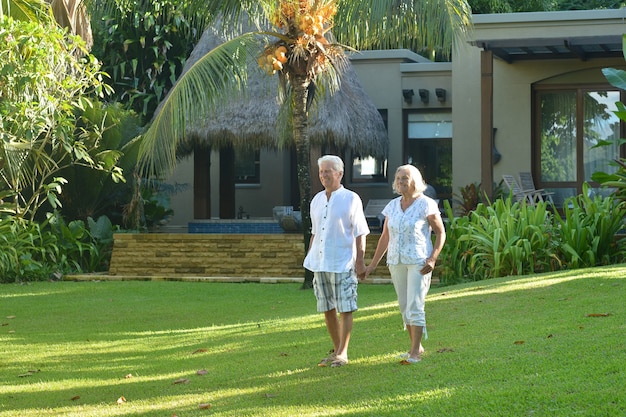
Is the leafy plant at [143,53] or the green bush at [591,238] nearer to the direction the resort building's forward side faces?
the green bush

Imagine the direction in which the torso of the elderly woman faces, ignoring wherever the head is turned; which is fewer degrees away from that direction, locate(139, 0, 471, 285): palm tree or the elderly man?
the elderly man

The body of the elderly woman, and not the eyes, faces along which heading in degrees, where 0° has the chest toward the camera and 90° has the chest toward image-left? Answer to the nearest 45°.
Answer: approximately 45°

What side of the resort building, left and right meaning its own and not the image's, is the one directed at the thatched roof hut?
right

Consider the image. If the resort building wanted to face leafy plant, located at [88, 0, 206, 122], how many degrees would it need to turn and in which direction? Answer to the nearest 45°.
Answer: approximately 135° to its right

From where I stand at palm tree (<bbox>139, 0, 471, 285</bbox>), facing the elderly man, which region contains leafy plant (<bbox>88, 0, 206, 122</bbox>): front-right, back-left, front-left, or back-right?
back-right

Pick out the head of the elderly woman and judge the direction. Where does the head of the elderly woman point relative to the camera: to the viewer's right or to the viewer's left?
to the viewer's left

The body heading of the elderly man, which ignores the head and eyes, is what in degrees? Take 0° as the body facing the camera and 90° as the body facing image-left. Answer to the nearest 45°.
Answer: approximately 45°

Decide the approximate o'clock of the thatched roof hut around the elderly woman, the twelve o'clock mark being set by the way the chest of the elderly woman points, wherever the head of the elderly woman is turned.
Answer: The thatched roof hut is roughly at 4 o'clock from the elderly woman.

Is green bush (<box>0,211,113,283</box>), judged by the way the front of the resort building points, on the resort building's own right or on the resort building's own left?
on the resort building's own right

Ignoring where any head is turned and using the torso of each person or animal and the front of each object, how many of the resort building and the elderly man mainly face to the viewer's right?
0

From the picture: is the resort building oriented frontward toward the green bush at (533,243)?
yes

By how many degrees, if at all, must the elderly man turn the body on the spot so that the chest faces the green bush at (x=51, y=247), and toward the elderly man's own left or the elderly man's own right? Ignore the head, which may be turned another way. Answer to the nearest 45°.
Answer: approximately 90° to the elderly man's own right

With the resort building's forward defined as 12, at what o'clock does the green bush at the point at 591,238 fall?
The green bush is roughly at 12 o'clock from the resort building.
